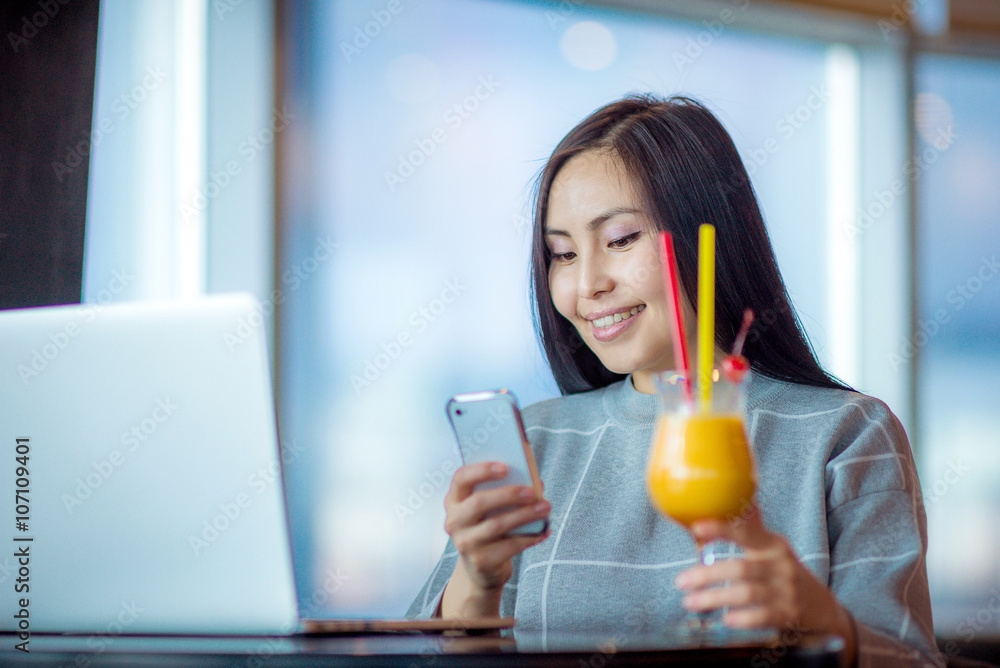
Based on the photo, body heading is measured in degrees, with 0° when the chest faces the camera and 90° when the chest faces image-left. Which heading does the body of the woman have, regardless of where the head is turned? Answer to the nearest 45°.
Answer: approximately 45°

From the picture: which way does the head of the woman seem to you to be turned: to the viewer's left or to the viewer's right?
to the viewer's left

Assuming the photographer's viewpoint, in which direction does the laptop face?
facing away from the viewer and to the right of the viewer

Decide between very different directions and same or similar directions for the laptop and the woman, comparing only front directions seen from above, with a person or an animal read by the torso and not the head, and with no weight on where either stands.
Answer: very different directions
